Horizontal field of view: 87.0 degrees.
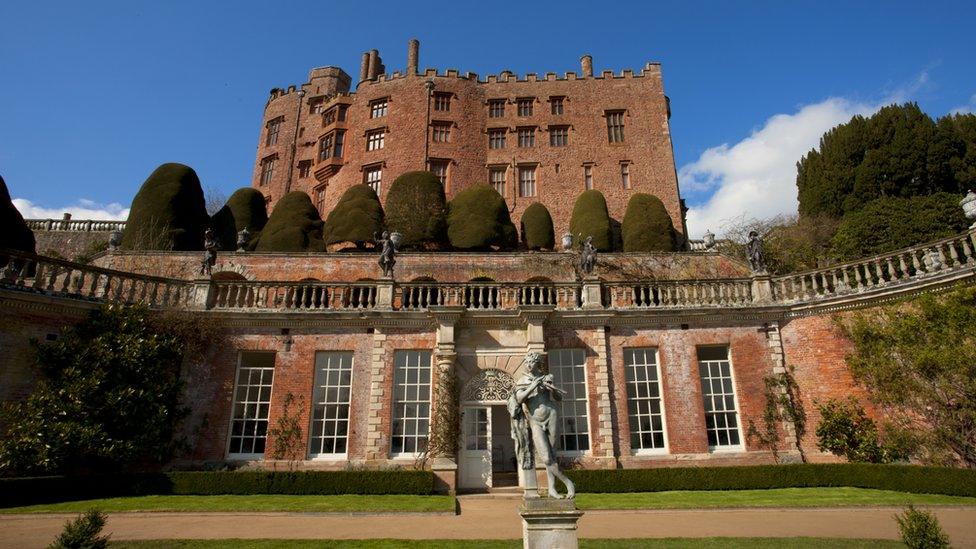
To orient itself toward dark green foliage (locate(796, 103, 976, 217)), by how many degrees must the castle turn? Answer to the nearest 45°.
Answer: approximately 90° to its left

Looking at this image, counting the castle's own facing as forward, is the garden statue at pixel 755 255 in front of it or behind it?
in front

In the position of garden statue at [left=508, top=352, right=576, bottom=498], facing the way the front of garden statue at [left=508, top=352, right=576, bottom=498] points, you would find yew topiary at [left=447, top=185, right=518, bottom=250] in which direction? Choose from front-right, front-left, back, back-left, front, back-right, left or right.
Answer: back

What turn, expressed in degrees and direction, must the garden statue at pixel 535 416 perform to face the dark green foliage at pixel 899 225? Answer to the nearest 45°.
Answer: approximately 135° to its left

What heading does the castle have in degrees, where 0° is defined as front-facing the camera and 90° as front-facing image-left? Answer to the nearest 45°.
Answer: approximately 0°

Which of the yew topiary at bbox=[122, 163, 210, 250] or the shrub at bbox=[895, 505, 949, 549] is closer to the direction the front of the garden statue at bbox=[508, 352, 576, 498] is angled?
the shrub

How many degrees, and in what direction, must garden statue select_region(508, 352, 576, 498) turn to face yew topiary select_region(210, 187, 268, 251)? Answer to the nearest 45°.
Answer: approximately 135° to its right

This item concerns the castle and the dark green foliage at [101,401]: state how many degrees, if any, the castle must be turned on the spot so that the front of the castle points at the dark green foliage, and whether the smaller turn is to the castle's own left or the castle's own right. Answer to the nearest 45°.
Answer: approximately 45° to the castle's own right

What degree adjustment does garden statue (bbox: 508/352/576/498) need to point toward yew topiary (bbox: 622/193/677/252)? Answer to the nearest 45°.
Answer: approximately 180°
